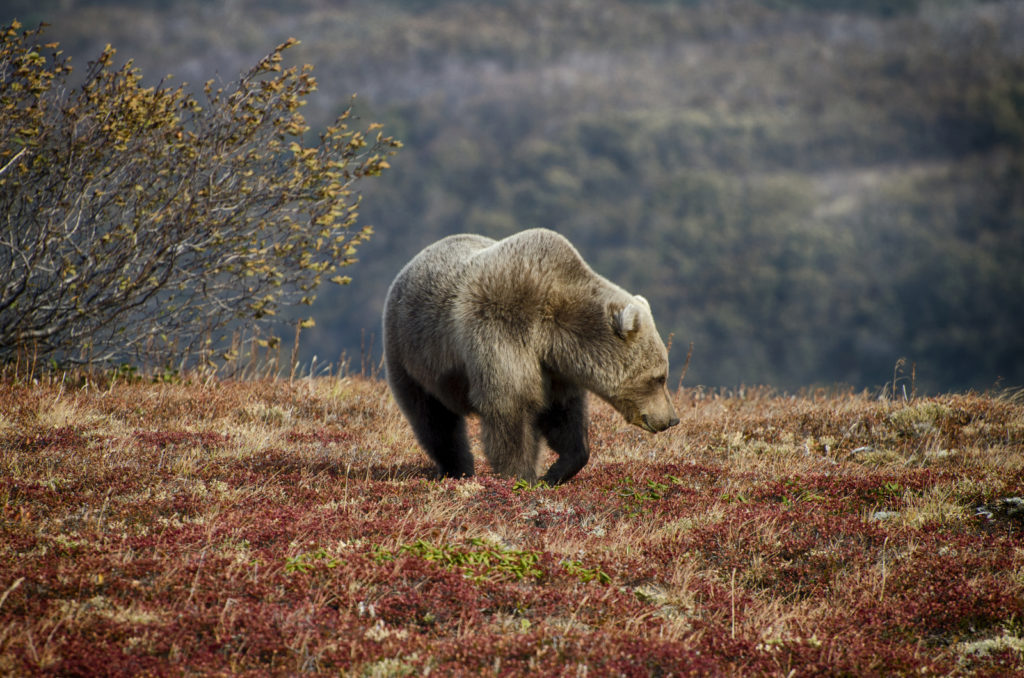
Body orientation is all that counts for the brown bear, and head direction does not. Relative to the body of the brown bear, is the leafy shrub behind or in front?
behind

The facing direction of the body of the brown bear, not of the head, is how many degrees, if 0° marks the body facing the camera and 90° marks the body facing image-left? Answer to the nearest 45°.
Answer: approximately 315°
